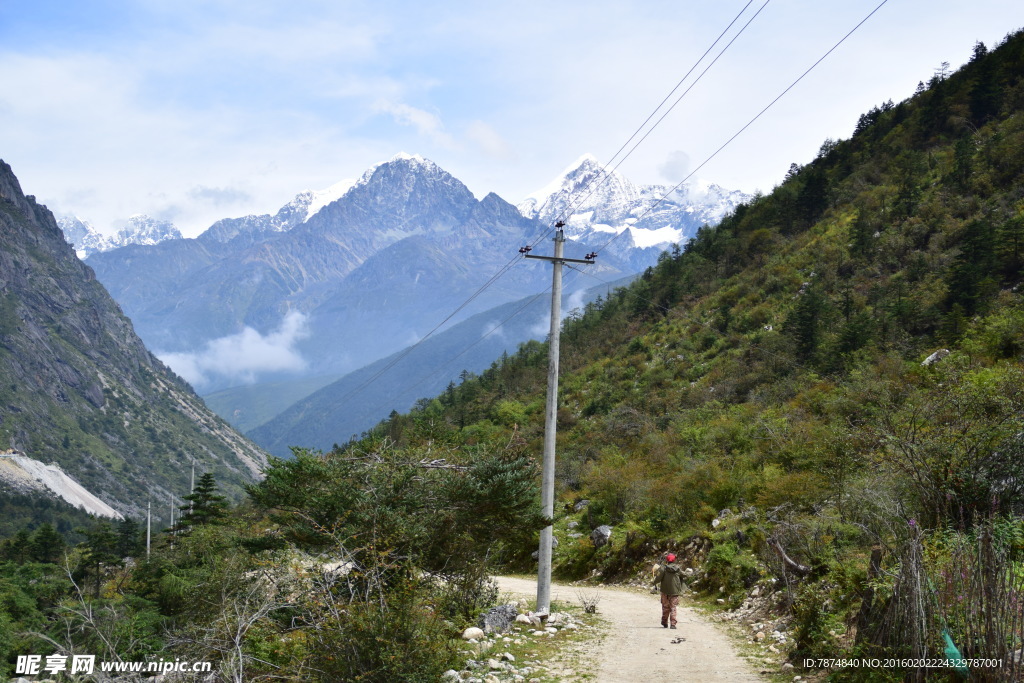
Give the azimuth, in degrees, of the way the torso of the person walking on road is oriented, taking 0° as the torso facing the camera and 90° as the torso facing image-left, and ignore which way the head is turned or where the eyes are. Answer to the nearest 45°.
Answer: approximately 180°

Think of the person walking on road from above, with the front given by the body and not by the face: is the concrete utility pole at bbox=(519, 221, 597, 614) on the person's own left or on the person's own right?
on the person's own left
